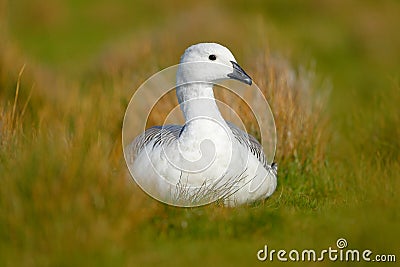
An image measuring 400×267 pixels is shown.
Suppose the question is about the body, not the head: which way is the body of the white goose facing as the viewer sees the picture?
toward the camera
